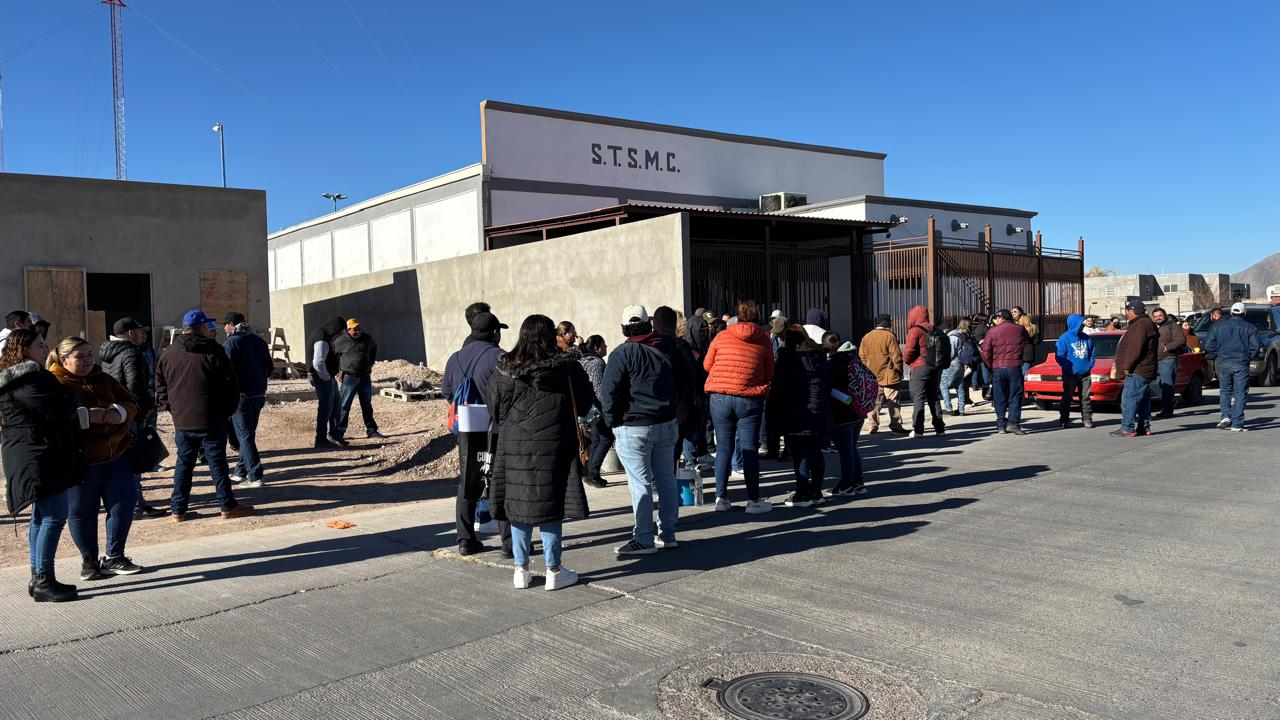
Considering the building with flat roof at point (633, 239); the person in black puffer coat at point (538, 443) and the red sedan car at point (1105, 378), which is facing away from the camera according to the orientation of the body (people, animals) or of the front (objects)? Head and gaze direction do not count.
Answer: the person in black puffer coat

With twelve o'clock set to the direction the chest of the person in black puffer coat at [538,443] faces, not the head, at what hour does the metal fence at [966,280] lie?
The metal fence is roughly at 1 o'clock from the person in black puffer coat.

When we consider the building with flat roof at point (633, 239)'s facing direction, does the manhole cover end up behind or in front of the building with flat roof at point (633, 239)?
in front

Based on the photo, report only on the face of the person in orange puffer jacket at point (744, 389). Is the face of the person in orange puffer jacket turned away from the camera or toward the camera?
away from the camera

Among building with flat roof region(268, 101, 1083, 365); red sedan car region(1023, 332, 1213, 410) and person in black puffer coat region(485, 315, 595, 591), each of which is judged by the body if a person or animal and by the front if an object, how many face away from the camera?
1

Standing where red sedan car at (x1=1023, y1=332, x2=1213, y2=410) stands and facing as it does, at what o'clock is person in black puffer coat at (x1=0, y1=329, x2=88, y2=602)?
The person in black puffer coat is roughly at 11 o'clock from the red sedan car.

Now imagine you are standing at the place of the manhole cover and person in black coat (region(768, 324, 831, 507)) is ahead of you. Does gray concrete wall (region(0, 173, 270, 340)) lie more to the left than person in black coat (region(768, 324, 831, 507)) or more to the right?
left

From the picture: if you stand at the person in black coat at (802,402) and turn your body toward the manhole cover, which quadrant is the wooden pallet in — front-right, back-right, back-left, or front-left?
back-right

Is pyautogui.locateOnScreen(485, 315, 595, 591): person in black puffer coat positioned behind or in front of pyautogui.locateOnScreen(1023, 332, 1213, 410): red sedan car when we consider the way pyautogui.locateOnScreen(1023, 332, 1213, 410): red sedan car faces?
in front

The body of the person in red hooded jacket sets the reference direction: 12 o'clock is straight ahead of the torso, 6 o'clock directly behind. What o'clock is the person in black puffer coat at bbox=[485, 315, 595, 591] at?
The person in black puffer coat is roughly at 8 o'clock from the person in red hooded jacket.

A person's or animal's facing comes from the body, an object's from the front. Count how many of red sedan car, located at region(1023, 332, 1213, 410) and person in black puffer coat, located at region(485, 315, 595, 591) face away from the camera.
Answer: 1

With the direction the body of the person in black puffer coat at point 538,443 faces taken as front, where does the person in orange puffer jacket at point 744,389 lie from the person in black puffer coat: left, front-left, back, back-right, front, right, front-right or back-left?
front-right

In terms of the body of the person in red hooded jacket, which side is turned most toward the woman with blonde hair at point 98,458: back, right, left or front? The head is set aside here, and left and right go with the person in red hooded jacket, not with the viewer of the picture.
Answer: left

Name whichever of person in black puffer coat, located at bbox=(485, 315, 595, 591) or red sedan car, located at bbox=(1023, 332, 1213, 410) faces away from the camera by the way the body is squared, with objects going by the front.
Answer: the person in black puffer coat

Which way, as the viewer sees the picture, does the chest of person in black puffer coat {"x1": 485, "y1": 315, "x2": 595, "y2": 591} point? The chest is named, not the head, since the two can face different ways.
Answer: away from the camera
